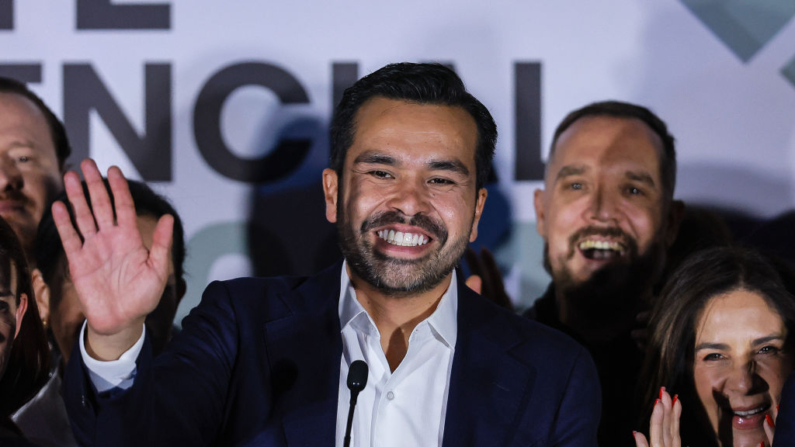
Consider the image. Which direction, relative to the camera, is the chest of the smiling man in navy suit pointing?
toward the camera

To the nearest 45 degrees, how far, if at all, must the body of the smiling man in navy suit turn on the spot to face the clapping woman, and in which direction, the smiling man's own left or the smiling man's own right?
approximately 135° to the smiling man's own left
